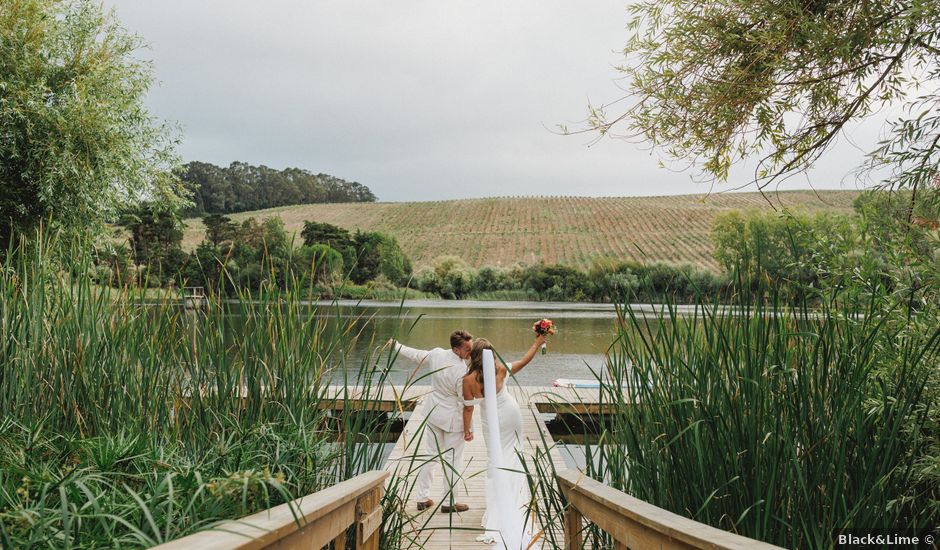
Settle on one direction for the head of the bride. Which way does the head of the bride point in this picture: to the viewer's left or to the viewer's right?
to the viewer's left

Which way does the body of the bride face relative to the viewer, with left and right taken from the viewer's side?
facing away from the viewer

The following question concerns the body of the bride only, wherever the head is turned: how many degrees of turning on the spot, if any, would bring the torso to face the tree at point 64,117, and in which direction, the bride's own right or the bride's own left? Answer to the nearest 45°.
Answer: approximately 45° to the bride's own left
